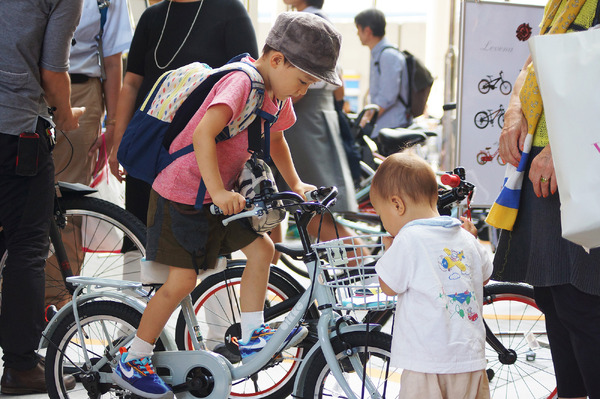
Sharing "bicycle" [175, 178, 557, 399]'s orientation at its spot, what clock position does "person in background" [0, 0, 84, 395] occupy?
The person in background is roughly at 6 o'clock from the bicycle.

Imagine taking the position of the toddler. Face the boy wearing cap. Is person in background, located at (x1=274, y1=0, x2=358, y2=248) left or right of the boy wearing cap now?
right

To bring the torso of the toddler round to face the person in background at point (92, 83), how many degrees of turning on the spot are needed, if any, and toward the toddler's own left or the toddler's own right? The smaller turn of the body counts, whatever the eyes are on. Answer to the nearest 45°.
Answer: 0° — they already face them

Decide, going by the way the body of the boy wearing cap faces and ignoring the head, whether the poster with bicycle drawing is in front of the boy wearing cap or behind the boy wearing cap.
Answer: in front

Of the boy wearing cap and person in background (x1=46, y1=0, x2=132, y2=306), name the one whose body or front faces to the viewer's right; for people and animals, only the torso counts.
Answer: the boy wearing cap

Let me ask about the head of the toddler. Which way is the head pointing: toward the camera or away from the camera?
away from the camera

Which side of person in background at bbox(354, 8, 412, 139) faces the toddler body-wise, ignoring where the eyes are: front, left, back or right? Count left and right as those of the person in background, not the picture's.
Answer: left

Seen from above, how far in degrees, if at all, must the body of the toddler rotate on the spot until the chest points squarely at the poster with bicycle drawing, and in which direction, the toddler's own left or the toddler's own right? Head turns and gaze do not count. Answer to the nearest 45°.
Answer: approximately 45° to the toddler's own right

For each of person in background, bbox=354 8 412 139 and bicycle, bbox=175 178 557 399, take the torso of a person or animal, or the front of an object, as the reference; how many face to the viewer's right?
1

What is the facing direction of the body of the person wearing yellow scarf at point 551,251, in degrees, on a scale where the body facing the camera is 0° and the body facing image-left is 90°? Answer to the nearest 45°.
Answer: approximately 45°

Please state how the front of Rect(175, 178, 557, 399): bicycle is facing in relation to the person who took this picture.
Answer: facing to the right of the viewer

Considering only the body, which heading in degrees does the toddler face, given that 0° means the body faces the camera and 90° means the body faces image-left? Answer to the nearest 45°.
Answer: approximately 135°

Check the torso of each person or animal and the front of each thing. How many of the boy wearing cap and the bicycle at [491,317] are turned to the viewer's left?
0

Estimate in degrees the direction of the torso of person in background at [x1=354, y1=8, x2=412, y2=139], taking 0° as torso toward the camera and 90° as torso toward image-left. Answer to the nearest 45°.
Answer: approximately 90°

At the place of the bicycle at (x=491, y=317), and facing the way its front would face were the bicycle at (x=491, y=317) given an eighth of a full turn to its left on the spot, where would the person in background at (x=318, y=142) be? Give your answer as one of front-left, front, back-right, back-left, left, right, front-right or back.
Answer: left

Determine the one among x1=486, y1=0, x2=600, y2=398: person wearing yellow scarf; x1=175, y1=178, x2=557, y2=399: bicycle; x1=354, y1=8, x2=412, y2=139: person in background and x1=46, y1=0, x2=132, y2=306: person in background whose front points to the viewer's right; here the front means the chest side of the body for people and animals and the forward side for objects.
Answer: the bicycle
